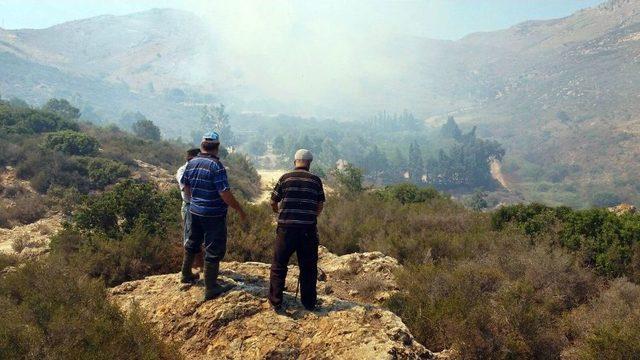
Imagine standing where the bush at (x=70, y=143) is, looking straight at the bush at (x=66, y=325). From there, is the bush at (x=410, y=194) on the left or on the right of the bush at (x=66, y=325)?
left

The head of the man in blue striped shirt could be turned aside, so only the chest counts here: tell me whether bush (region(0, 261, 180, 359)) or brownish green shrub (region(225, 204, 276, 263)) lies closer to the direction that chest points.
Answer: the brownish green shrub

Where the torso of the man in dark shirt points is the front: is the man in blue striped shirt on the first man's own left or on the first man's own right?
on the first man's own left

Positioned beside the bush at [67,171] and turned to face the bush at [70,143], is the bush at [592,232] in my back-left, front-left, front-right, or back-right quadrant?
back-right

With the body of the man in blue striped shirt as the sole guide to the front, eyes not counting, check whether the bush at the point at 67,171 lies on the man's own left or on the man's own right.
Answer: on the man's own left

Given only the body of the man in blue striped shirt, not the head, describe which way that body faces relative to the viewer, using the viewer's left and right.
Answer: facing away from the viewer and to the right of the viewer

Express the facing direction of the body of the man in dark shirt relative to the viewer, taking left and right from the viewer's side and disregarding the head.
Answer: facing away from the viewer

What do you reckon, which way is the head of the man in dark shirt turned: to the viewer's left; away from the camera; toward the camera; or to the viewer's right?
away from the camera

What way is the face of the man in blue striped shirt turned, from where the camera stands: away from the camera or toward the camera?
away from the camera

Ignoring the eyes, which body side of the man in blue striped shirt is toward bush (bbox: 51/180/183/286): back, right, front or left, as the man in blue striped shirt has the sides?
left

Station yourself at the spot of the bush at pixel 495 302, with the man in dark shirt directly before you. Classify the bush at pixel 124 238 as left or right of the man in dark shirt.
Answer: right
